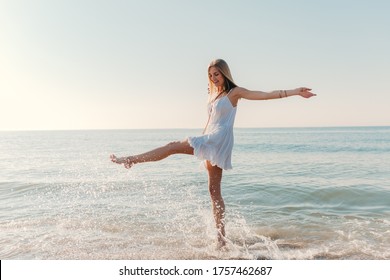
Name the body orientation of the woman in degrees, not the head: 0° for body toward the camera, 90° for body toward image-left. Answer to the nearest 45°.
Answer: approximately 45°
